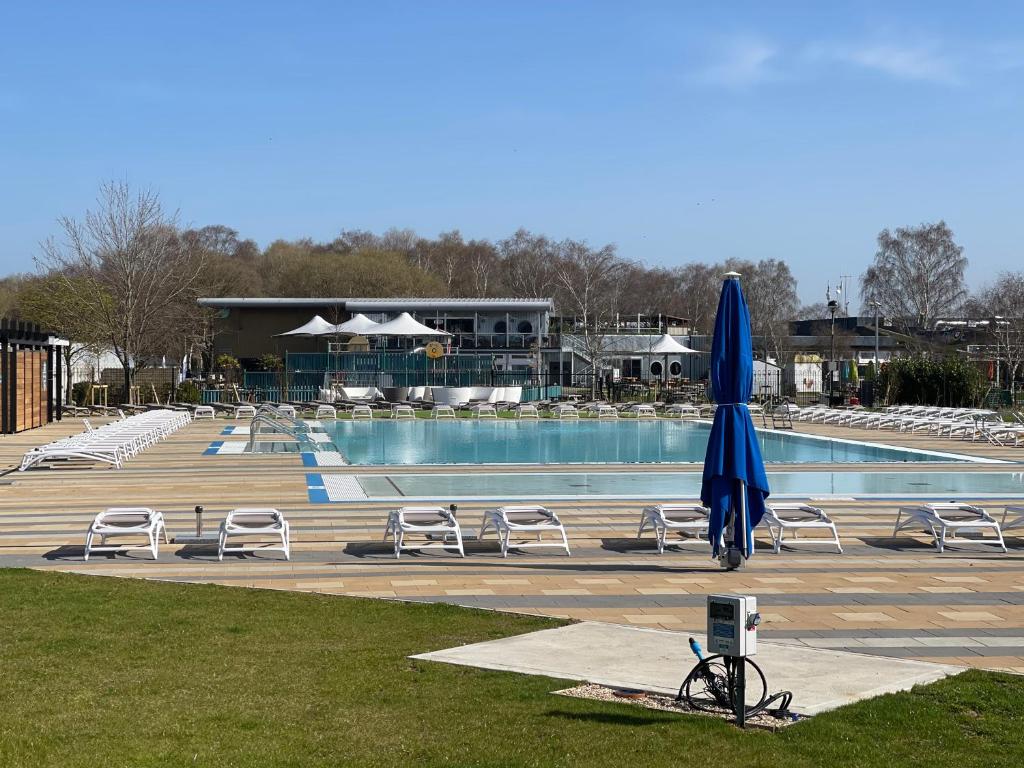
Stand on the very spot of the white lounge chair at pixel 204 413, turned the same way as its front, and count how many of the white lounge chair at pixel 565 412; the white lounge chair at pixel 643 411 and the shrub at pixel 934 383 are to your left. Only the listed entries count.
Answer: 3

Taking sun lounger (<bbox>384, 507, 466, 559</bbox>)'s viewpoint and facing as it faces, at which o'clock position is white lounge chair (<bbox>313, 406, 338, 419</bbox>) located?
The white lounge chair is roughly at 12 o'clock from the sun lounger.

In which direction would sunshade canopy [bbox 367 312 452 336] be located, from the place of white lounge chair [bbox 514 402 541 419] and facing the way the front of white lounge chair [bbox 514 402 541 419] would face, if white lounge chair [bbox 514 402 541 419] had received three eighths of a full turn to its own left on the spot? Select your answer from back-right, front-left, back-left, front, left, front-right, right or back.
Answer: left

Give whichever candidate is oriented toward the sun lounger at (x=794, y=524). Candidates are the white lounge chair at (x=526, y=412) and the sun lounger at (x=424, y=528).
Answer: the white lounge chair

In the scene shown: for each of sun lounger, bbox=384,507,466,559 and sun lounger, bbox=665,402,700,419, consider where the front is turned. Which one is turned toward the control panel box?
sun lounger, bbox=665,402,700,419

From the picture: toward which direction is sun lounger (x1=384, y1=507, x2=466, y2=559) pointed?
away from the camera

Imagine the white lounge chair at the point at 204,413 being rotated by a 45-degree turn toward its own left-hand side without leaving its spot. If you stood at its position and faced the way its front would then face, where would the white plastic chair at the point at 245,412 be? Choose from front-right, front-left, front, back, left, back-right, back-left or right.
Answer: front-left

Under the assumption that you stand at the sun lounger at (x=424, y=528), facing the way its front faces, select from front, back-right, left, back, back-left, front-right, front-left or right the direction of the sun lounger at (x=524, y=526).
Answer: right

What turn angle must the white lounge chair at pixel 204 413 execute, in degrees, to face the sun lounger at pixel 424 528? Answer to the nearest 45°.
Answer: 0° — it already faces it

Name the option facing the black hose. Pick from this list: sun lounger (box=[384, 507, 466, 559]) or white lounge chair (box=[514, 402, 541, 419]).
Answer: the white lounge chair

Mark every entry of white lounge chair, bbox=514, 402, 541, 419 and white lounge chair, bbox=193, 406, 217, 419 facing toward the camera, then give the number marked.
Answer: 2

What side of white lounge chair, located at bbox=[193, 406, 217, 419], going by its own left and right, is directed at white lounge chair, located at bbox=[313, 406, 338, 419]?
left

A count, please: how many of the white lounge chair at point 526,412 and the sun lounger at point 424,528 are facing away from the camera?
1

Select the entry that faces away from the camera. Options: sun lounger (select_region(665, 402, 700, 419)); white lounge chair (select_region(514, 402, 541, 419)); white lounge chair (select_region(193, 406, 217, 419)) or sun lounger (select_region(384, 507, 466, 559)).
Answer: sun lounger (select_region(384, 507, 466, 559))
